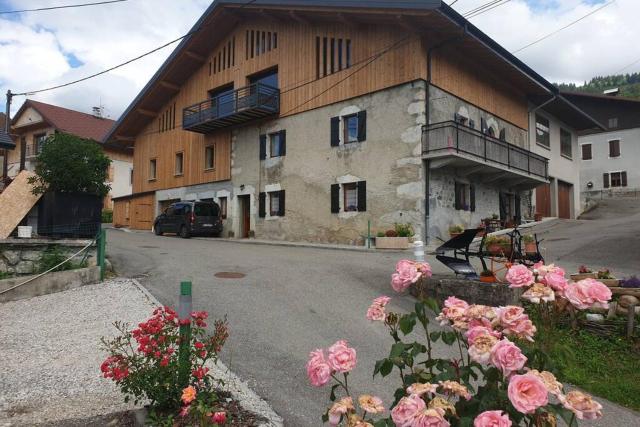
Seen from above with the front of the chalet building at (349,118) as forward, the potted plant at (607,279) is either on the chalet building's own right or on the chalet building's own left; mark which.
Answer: on the chalet building's own left

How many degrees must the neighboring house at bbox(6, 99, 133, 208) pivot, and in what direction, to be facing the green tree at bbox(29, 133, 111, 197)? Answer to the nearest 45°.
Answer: approximately 45° to its left

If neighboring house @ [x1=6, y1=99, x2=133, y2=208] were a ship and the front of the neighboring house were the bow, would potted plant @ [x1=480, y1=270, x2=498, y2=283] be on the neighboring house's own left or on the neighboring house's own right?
on the neighboring house's own left

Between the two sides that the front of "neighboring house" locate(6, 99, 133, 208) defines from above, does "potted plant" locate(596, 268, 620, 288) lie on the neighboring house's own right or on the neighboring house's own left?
on the neighboring house's own left

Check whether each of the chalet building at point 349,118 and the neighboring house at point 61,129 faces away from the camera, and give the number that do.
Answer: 0

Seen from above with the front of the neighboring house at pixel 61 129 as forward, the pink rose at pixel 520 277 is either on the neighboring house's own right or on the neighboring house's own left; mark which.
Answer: on the neighboring house's own left

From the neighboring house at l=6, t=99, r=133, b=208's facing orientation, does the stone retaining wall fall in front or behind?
in front

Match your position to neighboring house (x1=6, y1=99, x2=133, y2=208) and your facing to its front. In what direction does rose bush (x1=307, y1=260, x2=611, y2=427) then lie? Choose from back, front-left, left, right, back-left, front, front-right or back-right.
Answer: front-left

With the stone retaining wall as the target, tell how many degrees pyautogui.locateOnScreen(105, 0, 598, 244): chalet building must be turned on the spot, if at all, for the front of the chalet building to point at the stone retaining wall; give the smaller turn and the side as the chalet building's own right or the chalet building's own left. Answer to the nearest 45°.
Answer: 0° — it already faces it

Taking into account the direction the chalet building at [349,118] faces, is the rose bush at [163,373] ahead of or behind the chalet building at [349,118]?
ahead

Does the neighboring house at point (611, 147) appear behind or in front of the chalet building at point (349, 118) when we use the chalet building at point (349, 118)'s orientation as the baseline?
behind

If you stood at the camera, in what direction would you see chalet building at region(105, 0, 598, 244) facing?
facing the viewer and to the left of the viewer

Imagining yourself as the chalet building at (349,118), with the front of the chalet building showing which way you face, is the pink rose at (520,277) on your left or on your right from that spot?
on your left

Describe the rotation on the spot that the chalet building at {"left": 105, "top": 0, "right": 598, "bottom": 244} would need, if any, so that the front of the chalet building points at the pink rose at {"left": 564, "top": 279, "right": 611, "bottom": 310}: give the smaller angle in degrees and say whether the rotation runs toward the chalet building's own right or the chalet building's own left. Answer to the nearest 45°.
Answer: approximately 45° to the chalet building's own left

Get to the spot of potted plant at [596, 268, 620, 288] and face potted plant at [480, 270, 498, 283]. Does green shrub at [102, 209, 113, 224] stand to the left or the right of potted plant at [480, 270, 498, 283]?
right
